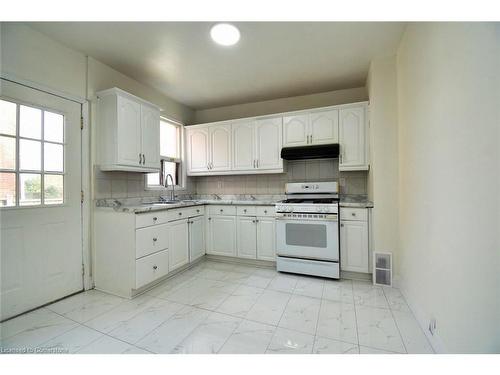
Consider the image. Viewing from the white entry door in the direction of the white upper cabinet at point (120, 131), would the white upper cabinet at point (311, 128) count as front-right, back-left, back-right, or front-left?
front-right

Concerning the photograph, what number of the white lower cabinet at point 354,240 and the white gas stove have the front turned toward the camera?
2

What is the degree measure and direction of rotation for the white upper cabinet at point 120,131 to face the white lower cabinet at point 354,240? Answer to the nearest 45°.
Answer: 0° — it already faces it

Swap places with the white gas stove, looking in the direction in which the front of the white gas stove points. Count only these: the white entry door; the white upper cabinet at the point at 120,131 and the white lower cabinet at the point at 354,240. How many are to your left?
1

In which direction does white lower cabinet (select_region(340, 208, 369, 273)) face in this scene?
toward the camera

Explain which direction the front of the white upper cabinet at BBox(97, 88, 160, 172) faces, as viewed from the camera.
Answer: facing the viewer and to the right of the viewer

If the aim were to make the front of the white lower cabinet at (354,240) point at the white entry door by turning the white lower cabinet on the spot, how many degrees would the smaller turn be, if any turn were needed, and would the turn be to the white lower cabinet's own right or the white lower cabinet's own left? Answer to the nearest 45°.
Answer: approximately 45° to the white lower cabinet's own right

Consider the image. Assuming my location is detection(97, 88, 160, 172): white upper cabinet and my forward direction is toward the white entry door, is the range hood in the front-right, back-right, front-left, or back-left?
back-left

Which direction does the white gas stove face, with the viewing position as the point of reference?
facing the viewer

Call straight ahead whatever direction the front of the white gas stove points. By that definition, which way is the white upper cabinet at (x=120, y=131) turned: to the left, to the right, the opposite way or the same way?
to the left
